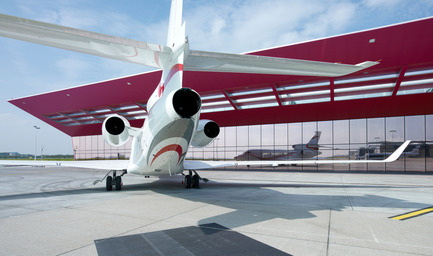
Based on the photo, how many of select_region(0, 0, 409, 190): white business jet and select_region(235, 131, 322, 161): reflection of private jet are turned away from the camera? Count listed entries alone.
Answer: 1

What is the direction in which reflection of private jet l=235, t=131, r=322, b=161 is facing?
to the viewer's left

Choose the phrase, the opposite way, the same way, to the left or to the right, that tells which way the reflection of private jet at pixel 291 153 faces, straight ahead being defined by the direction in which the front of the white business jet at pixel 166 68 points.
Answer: to the left

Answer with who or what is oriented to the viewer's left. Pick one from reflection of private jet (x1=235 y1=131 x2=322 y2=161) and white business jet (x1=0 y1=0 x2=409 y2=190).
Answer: the reflection of private jet

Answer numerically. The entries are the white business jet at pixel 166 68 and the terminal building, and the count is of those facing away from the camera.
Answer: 1

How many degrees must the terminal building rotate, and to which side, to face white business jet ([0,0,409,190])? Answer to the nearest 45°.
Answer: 0° — it already faces it

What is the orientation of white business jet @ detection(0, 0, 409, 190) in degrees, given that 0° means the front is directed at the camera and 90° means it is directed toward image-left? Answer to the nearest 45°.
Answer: approximately 180°
